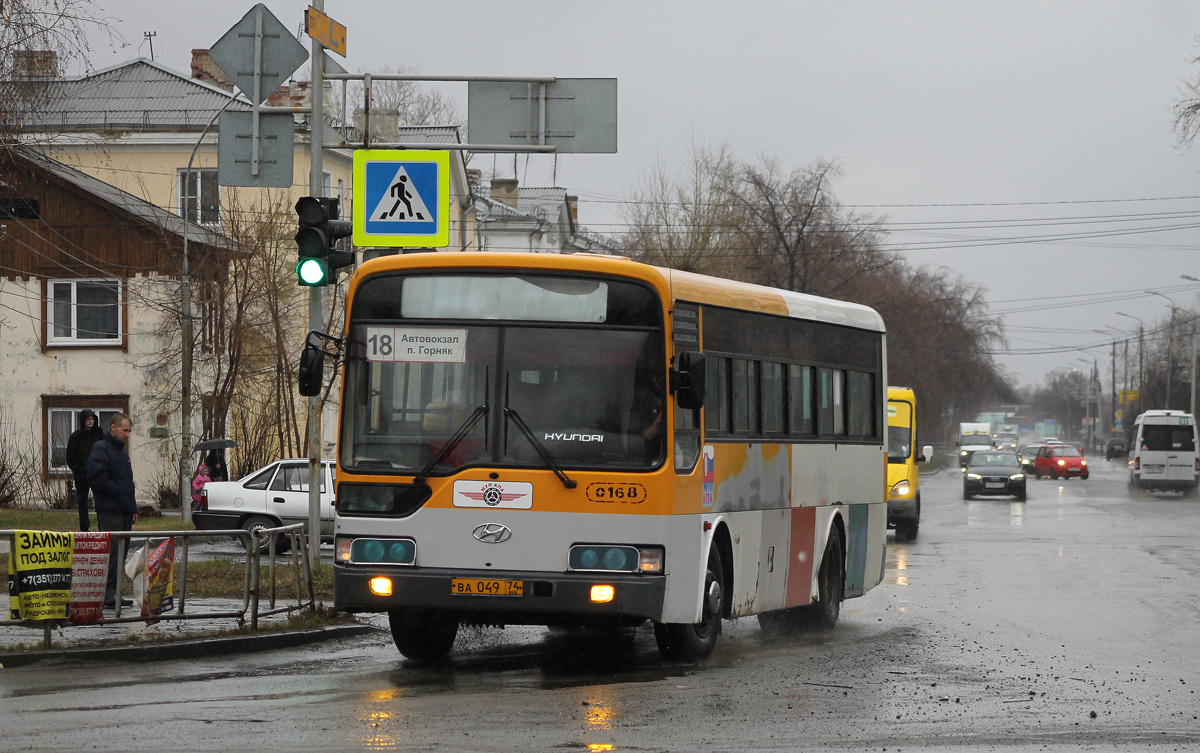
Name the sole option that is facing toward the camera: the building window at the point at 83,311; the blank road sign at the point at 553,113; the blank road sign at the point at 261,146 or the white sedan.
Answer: the building window

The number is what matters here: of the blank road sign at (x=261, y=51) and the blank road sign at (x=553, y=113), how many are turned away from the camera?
2

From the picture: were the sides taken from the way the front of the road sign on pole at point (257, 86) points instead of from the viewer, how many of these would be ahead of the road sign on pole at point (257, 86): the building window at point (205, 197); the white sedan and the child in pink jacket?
3

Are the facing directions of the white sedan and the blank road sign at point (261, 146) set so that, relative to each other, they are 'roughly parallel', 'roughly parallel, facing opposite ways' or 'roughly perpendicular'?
roughly perpendicular

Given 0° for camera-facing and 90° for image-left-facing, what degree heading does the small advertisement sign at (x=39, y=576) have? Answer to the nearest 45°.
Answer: approximately 0°

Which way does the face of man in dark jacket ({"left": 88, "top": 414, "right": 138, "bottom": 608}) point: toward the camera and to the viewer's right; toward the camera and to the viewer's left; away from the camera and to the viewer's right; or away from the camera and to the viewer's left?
toward the camera and to the viewer's right

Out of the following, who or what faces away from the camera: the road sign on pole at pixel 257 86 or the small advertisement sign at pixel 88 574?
the road sign on pole

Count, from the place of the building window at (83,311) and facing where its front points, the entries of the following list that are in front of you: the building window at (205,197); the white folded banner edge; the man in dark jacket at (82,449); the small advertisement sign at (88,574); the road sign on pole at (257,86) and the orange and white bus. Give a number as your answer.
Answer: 5

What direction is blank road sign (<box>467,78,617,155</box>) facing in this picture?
away from the camera

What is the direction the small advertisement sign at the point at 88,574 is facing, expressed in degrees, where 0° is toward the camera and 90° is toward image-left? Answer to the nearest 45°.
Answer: approximately 0°

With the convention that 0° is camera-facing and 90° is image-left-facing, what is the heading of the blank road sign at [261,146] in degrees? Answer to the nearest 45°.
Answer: approximately 180°
